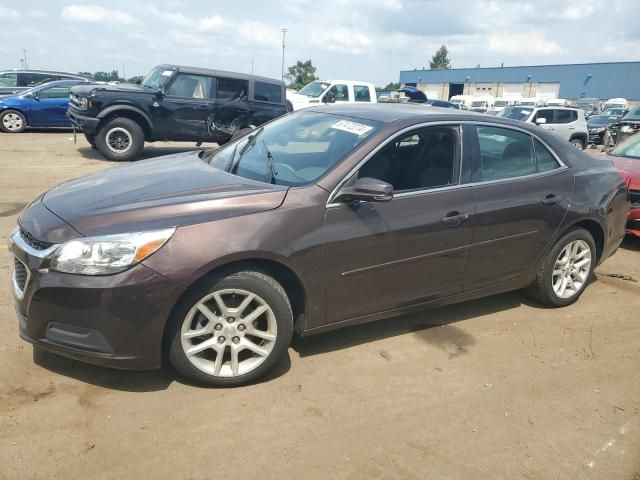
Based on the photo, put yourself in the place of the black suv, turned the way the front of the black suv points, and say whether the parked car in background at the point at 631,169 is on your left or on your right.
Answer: on your left

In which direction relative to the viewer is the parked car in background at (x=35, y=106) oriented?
to the viewer's left

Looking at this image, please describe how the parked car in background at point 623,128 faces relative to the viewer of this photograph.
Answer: facing the viewer and to the left of the viewer

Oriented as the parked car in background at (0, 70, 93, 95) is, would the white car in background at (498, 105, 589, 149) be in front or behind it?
behind

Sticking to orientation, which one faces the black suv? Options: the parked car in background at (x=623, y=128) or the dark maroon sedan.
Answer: the parked car in background

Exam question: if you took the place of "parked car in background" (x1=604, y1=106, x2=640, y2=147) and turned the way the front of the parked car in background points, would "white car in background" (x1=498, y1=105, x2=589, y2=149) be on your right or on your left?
on your right

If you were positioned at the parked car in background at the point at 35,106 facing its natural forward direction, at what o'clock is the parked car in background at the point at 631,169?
the parked car in background at the point at 631,169 is roughly at 8 o'clock from the parked car in background at the point at 35,106.

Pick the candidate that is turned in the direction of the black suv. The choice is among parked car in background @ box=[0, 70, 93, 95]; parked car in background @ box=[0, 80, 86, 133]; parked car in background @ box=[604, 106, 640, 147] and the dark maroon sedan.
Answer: parked car in background @ box=[604, 106, 640, 147]

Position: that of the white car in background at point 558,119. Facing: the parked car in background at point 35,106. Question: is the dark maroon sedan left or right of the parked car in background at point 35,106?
left

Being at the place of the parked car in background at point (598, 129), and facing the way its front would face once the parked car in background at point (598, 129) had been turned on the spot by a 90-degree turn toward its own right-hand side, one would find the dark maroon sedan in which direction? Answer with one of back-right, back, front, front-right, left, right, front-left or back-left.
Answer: back-left

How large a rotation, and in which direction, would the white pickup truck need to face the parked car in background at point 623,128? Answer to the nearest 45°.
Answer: approximately 135° to its left
